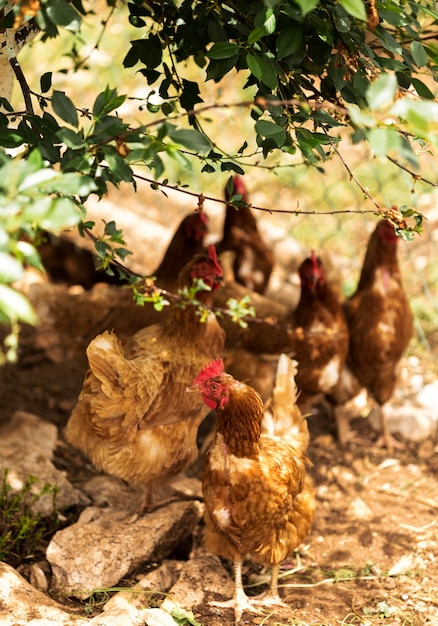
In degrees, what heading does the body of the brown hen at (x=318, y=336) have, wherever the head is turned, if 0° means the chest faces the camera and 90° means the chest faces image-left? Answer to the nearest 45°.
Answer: approximately 0°

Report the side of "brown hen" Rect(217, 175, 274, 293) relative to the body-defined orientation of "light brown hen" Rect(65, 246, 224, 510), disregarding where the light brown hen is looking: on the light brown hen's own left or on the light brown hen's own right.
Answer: on the light brown hen's own left

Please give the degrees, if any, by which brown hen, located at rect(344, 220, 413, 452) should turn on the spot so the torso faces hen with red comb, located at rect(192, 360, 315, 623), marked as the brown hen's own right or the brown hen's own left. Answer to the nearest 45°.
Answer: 0° — it already faces it

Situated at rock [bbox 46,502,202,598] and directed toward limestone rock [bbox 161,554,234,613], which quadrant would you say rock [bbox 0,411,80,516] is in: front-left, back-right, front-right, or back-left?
back-left

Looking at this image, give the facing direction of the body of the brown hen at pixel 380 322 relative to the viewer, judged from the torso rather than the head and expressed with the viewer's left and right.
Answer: facing the viewer

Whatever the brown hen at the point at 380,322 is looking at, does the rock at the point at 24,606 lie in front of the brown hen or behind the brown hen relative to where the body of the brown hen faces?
in front

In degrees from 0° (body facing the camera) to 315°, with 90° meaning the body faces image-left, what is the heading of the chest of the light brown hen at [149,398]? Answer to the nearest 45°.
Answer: approximately 270°

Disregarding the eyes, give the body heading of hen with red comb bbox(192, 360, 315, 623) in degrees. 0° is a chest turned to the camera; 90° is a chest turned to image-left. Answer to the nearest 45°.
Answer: approximately 45°

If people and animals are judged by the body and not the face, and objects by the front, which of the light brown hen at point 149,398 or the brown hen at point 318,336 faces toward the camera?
the brown hen

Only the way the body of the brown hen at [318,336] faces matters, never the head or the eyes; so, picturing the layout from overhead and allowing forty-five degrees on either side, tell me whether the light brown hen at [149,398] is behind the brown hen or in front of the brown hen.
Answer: in front

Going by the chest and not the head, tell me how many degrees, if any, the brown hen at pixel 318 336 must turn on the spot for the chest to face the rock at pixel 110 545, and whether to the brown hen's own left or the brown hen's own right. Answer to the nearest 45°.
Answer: approximately 45° to the brown hen's own right
